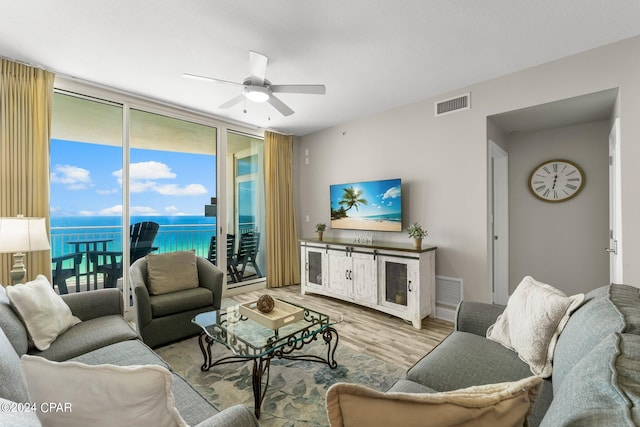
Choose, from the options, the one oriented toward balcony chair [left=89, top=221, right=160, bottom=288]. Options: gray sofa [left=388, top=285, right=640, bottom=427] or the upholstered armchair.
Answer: the gray sofa

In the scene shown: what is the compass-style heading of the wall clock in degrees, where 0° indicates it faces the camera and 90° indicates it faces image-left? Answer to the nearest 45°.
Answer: approximately 0°

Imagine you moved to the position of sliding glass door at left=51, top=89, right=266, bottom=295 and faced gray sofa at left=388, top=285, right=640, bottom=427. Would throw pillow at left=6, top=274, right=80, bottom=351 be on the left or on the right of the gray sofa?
right

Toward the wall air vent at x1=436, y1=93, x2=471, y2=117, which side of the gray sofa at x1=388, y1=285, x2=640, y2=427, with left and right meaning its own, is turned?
right

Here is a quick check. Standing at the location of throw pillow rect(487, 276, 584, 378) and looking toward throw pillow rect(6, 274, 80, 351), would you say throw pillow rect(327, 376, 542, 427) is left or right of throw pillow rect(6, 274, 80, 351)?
left

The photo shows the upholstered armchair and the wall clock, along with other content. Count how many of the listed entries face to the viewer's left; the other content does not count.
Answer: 0

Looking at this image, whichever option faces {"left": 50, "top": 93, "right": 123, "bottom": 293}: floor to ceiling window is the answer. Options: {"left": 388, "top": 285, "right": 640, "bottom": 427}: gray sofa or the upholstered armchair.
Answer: the gray sofa

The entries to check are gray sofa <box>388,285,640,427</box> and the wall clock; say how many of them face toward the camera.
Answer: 1

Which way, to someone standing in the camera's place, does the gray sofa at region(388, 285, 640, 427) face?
facing to the left of the viewer

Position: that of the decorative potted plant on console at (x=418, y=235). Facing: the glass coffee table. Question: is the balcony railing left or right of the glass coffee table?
right

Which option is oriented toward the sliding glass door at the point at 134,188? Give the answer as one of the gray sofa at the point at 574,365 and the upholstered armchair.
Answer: the gray sofa

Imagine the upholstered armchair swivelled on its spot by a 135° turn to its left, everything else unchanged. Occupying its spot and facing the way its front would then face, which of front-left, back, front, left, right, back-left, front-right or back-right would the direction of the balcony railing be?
front

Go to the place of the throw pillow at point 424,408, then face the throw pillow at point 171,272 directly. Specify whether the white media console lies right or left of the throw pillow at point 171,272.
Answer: right
